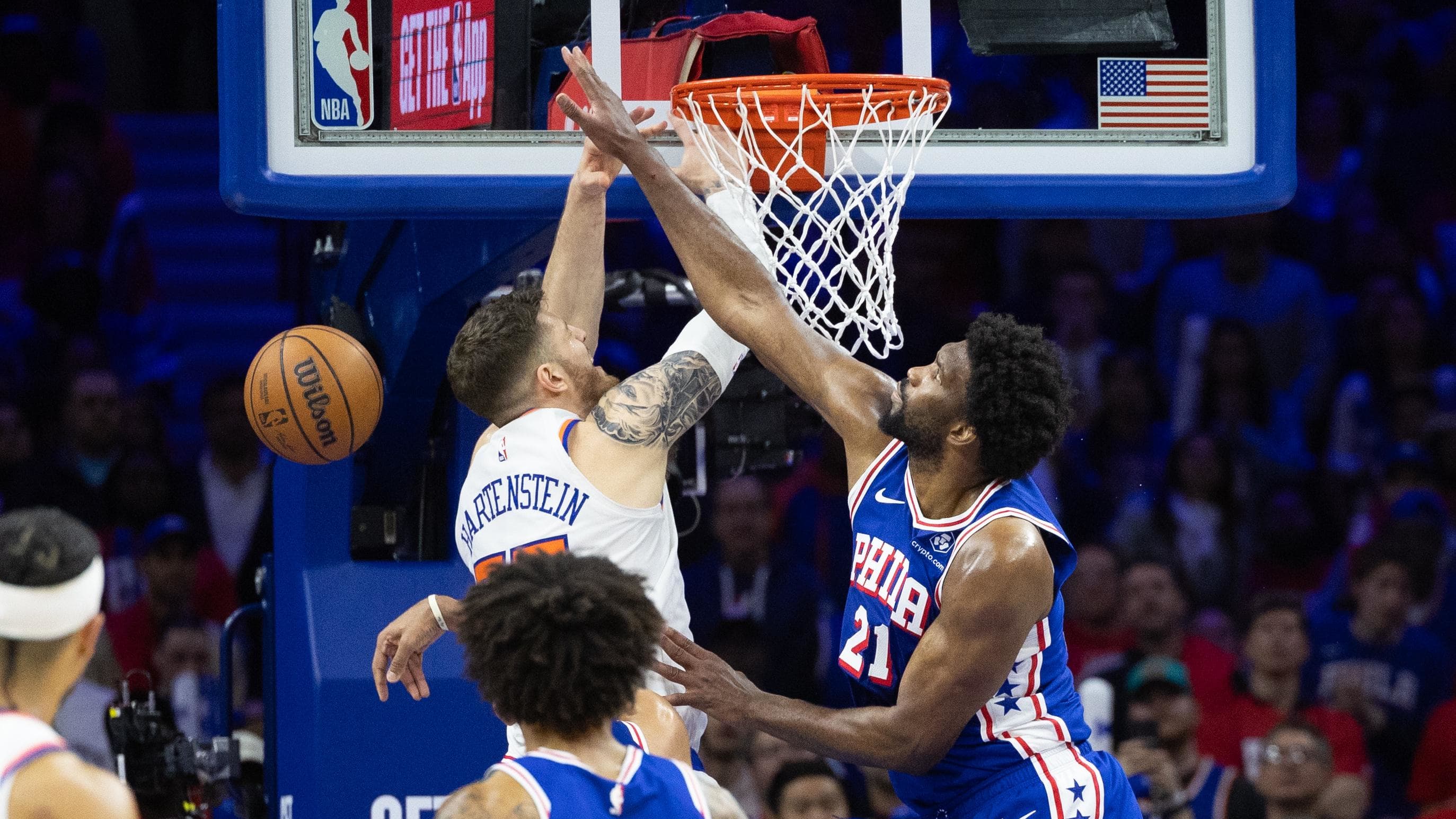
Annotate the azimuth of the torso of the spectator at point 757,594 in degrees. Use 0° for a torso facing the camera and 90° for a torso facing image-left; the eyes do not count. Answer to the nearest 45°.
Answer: approximately 0°

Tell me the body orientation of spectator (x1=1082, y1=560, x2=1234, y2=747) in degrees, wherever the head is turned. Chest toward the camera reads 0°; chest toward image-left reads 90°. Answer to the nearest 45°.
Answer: approximately 0°

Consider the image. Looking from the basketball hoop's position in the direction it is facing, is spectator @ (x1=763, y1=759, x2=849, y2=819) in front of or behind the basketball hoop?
behind

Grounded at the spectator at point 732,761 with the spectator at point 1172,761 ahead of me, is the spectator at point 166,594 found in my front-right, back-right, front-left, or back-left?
back-left

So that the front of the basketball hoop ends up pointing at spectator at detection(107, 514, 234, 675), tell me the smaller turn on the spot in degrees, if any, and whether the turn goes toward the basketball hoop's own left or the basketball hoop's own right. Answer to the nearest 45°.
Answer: approximately 135° to the basketball hoop's own right

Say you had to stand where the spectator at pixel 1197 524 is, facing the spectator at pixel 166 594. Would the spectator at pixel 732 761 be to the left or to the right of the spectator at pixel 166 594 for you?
left
